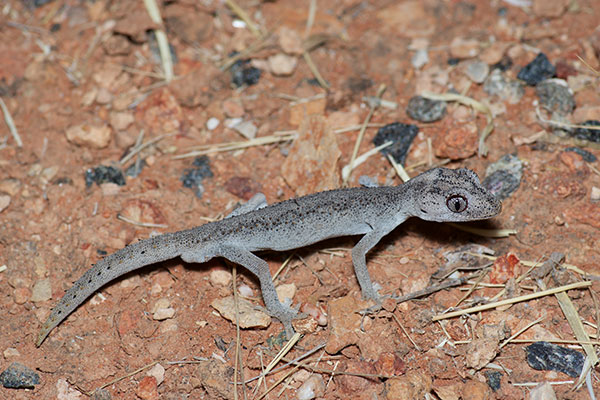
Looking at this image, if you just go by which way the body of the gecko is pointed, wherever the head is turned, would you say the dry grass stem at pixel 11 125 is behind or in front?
behind

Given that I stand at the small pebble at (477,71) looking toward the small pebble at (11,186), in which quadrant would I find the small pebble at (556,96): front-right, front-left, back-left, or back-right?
back-left

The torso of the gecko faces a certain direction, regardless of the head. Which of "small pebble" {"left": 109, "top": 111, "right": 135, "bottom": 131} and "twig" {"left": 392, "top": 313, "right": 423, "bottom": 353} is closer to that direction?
the twig

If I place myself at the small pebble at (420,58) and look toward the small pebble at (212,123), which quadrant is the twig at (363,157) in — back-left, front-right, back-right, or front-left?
front-left

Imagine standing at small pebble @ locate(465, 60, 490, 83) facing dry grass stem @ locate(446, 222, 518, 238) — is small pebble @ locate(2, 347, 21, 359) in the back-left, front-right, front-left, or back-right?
front-right

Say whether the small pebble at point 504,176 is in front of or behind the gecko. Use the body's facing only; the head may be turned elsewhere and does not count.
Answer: in front

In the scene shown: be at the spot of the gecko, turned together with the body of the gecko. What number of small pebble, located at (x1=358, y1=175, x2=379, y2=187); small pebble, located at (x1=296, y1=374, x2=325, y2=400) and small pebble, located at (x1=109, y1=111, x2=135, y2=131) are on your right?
1

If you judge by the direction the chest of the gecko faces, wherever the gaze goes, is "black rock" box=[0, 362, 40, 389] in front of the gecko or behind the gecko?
behind

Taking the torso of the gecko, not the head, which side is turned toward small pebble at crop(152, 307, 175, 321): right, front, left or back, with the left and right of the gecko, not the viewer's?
back

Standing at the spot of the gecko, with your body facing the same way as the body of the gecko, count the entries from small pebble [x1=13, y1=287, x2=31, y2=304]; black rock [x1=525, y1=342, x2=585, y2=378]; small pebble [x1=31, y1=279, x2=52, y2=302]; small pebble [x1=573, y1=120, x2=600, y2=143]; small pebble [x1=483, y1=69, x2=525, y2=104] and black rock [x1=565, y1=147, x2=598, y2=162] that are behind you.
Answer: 2

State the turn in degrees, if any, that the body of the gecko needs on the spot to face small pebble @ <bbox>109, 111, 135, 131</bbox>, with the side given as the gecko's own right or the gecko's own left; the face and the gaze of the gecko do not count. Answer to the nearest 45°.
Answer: approximately 135° to the gecko's own left

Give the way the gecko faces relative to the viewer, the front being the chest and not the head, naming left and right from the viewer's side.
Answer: facing to the right of the viewer

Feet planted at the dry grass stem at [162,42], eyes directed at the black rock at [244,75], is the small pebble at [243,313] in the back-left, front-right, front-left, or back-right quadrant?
front-right

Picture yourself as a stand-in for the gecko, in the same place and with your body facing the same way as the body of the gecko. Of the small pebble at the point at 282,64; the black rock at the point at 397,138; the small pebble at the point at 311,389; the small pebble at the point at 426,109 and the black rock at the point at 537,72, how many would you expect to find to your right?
1
